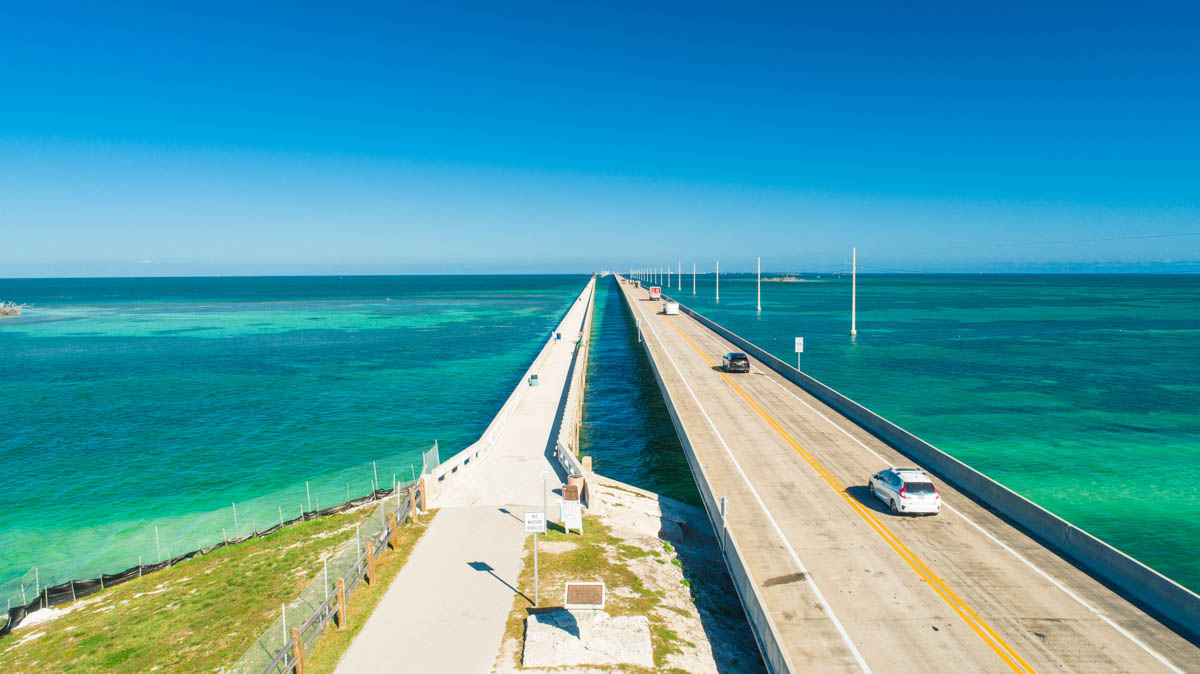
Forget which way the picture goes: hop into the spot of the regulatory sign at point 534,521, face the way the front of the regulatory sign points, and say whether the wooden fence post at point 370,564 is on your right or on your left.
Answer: on your right

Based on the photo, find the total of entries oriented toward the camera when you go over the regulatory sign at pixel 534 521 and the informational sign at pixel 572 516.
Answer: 2

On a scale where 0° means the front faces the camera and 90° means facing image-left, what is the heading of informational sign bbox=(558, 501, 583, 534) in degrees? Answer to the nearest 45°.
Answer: approximately 0°

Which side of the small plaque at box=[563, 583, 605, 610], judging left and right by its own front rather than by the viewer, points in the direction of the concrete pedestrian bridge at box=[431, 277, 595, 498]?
back

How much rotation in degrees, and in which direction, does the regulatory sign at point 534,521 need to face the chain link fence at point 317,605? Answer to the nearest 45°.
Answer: approximately 90° to its right

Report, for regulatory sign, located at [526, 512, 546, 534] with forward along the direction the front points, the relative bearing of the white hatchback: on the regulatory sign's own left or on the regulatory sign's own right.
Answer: on the regulatory sign's own left

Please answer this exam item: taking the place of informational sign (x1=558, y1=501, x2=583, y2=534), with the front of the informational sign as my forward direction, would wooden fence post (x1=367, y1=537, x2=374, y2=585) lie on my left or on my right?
on my right

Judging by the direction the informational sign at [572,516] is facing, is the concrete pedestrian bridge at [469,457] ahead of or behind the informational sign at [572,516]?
behind

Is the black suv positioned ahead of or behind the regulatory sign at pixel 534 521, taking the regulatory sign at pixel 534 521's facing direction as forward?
behind
